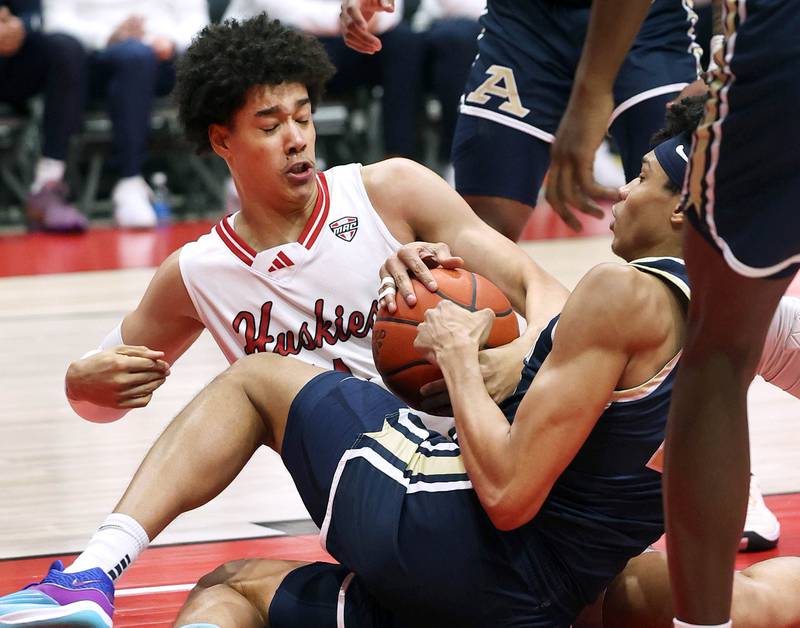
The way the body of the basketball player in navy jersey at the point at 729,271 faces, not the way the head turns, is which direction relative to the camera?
away from the camera

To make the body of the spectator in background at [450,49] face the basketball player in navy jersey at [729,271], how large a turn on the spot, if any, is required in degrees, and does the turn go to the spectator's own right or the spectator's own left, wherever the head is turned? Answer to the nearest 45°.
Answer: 0° — they already face them

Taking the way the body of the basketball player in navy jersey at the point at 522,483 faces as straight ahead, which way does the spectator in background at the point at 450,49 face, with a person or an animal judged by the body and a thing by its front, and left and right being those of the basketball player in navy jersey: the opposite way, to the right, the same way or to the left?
to the left

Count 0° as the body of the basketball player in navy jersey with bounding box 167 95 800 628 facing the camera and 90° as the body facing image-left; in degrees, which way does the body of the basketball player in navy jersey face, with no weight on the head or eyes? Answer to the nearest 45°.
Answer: approximately 90°

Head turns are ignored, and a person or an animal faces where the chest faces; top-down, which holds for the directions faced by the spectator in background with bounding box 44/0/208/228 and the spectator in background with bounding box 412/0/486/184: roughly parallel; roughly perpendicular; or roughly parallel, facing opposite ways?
roughly parallel

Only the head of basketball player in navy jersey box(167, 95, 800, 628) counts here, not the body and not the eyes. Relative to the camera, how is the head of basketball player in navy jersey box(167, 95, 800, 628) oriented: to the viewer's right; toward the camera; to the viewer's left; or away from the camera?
to the viewer's left

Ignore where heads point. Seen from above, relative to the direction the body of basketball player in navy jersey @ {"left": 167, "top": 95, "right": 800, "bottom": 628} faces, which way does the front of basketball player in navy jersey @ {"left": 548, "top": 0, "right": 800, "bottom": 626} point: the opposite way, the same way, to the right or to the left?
to the right

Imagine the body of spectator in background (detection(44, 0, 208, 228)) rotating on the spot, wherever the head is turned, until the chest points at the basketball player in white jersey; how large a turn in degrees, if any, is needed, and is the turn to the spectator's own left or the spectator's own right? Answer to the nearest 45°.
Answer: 0° — they already face them

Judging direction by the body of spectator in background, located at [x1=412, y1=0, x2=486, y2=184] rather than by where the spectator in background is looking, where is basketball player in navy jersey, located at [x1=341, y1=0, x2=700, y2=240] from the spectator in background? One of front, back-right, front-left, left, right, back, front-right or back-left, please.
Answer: front

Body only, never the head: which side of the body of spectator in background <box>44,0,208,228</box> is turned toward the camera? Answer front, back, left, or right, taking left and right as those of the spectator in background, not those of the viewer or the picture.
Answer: front

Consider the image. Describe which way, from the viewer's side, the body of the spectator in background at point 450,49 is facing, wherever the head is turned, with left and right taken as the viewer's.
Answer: facing the viewer
